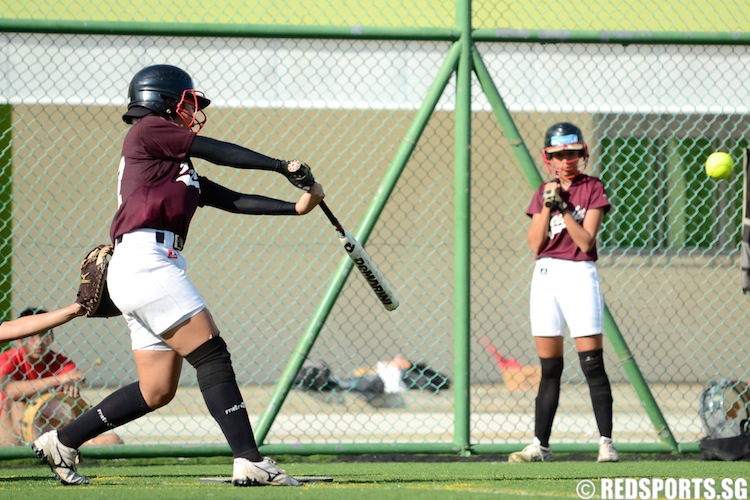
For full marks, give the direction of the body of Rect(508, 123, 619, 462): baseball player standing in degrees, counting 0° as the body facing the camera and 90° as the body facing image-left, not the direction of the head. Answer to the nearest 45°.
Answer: approximately 0°

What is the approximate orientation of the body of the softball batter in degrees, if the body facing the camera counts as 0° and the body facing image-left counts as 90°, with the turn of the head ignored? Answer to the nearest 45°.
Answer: approximately 270°

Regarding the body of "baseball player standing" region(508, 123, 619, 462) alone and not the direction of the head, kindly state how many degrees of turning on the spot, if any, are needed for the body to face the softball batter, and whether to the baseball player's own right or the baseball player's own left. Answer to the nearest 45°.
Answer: approximately 45° to the baseball player's own right

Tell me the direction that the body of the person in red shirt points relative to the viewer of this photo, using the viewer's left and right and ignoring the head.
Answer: facing the viewer and to the right of the viewer

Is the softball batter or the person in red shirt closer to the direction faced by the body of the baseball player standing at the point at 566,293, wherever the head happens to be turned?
the softball batter

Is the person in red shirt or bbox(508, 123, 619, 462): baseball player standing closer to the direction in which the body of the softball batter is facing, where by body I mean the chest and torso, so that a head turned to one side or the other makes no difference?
the baseball player standing

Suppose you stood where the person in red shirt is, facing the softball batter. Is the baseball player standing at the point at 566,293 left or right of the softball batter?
left

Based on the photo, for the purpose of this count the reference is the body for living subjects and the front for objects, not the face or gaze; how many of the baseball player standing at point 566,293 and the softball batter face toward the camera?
1

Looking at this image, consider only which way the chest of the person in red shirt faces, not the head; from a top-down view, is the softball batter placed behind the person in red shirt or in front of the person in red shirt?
in front

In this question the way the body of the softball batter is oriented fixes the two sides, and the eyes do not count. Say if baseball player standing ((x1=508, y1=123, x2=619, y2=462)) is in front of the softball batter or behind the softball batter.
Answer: in front
